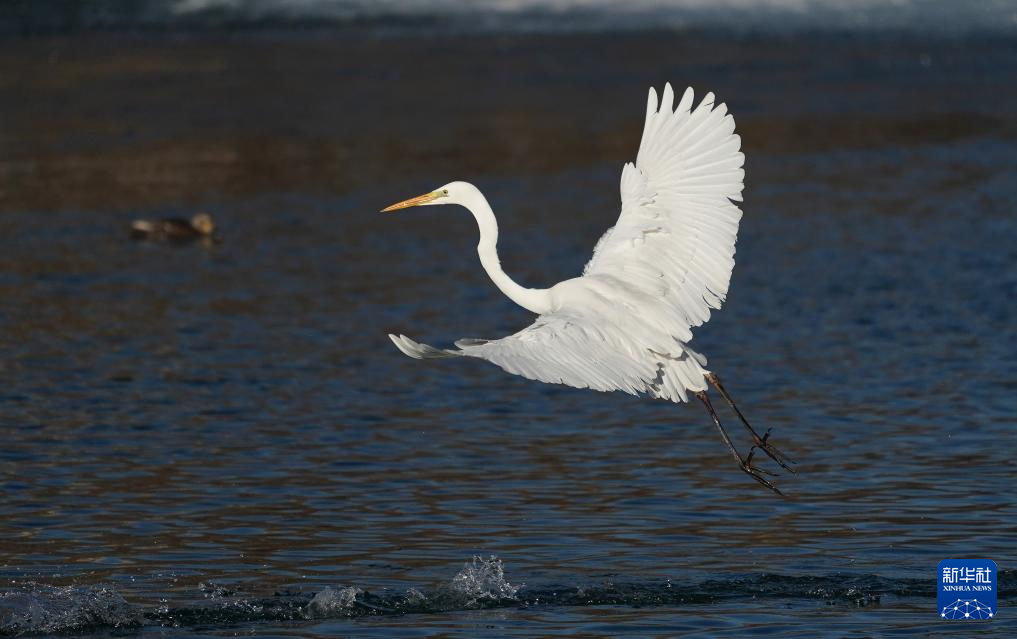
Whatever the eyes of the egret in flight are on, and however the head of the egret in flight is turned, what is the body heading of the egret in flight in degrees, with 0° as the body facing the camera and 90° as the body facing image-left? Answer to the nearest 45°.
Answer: approximately 90°

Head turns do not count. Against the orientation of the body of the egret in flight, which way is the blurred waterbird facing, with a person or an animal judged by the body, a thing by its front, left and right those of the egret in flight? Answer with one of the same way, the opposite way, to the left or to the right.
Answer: the opposite way

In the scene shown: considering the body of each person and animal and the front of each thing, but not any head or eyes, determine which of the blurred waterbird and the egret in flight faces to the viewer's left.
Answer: the egret in flight

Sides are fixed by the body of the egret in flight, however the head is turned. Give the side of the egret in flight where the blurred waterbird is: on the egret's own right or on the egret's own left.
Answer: on the egret's own right

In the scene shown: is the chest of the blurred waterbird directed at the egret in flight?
no

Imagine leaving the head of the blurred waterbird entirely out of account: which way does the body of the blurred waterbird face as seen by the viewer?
to the viewer's right

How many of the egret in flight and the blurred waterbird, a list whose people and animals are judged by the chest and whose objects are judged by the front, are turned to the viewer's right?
1
